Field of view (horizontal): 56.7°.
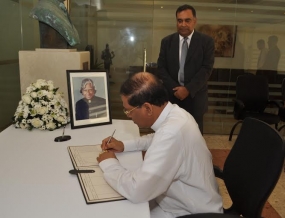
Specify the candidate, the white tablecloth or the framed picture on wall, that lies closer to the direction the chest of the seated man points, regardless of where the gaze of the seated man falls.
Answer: the white tablecloth

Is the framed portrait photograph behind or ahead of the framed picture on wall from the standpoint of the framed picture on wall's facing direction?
ahead

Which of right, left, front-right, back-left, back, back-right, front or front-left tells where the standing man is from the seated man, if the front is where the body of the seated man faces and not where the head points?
right

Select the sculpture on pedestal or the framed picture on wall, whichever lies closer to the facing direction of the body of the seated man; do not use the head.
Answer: the sculpture on pedestal

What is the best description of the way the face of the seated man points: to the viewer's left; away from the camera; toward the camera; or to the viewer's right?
to the viewer's left

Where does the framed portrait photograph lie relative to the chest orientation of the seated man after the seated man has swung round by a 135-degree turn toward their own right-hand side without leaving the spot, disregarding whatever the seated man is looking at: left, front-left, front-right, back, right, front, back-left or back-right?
left

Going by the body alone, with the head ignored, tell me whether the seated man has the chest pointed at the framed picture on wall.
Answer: no

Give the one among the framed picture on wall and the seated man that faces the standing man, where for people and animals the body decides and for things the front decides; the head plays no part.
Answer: the framed picture on wall

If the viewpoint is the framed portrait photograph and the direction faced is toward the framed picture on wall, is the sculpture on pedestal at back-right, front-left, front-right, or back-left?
front-left

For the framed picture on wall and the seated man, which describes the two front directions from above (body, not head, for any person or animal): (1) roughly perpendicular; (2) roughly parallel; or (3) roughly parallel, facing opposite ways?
roughly perpendicular

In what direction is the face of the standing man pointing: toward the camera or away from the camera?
toward the camera

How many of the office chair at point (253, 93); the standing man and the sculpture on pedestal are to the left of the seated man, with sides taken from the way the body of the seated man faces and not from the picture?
0

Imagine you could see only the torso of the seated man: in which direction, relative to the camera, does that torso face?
to the viewer's left

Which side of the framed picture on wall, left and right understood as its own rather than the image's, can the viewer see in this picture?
front

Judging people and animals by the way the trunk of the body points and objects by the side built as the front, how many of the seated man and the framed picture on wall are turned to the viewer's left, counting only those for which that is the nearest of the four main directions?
1
